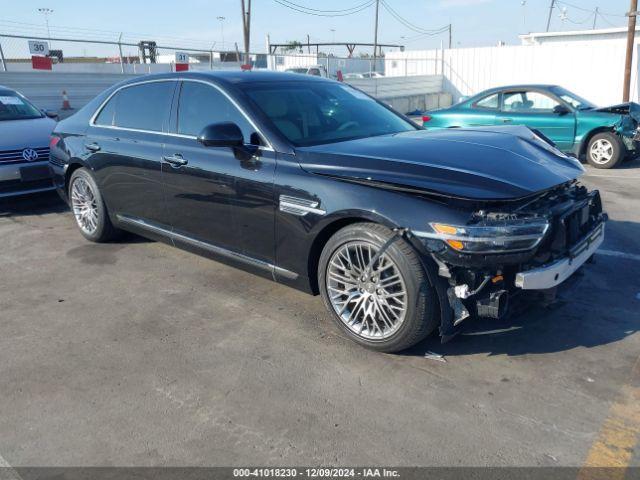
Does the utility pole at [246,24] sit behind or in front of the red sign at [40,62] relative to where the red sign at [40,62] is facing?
behind

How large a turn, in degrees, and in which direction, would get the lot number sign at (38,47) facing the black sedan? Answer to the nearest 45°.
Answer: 0° — it already faces it

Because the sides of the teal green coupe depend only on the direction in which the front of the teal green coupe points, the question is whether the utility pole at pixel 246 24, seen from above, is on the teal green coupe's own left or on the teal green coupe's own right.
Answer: on the teal green coupe's own left

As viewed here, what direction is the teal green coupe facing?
to the viewer's right

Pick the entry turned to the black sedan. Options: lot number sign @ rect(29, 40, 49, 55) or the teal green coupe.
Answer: the lot number sign

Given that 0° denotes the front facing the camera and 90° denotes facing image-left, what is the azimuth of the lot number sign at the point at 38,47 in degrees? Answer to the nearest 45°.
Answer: approximately 0°

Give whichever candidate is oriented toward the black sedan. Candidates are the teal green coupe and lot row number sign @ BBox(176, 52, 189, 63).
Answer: the lot row number sign

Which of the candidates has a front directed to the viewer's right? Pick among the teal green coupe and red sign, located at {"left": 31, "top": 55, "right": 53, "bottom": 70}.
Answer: the teal green coupe

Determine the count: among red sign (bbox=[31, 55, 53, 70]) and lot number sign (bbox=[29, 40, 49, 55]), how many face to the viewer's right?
0

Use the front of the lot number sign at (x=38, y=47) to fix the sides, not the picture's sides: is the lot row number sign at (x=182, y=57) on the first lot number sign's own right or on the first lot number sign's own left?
on the first lot number sign's own left

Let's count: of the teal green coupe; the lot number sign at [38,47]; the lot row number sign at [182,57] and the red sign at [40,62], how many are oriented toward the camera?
3

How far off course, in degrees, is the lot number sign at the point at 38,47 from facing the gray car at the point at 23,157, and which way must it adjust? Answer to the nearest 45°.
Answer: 0° — it already faces it
